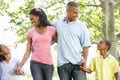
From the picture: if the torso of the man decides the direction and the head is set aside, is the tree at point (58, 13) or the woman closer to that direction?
the woman

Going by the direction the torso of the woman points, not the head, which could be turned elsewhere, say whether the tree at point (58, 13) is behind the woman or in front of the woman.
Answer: behind

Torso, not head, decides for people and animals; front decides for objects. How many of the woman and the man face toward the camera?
2

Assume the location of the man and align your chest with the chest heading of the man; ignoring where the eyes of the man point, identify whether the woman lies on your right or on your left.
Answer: on your right

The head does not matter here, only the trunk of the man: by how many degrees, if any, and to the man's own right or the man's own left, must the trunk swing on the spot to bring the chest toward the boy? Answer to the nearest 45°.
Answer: approximately 135° to the man's own left

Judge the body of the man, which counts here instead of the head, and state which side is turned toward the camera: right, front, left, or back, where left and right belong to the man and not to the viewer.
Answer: front

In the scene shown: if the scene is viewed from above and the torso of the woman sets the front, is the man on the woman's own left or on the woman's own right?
on the woman's own left
